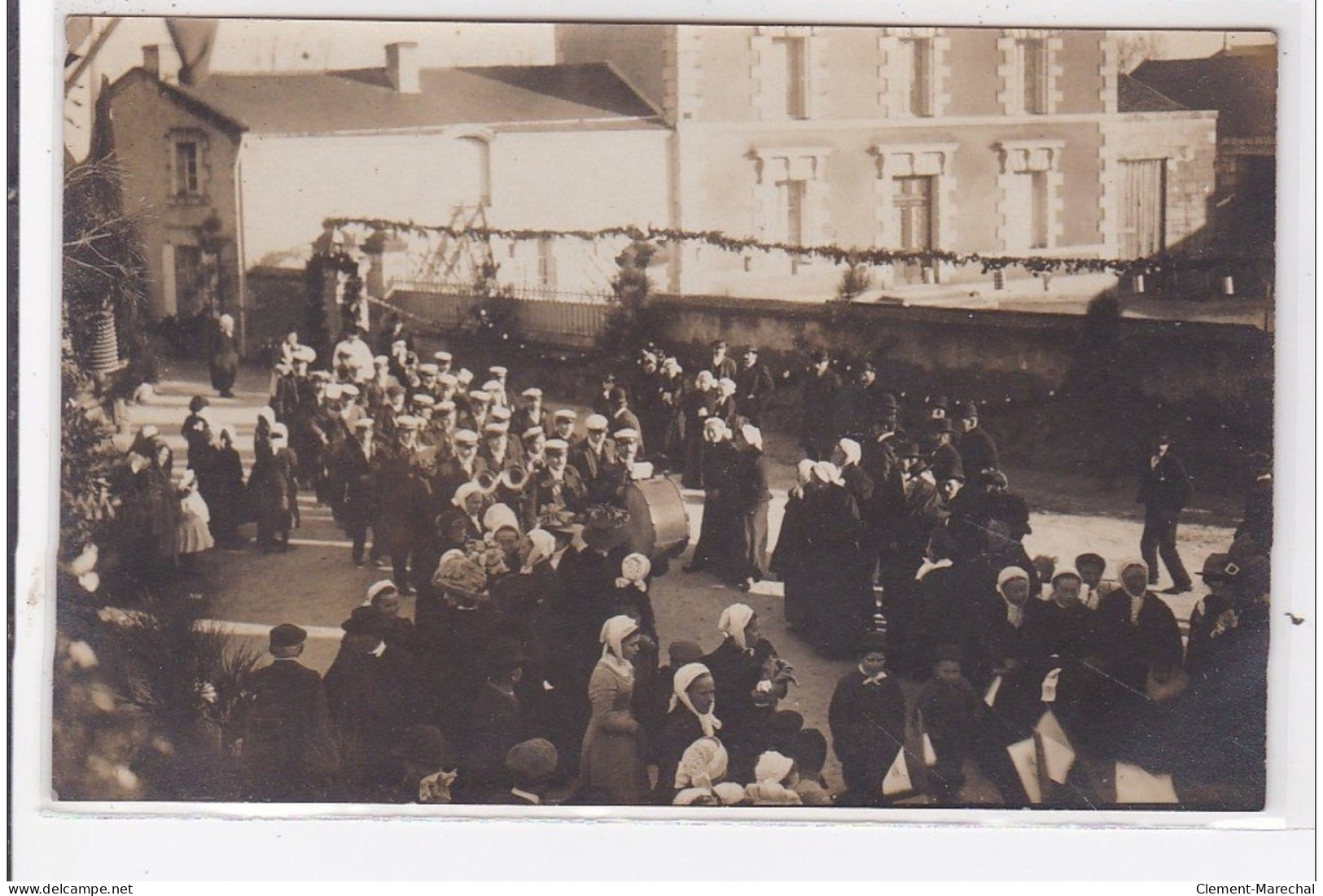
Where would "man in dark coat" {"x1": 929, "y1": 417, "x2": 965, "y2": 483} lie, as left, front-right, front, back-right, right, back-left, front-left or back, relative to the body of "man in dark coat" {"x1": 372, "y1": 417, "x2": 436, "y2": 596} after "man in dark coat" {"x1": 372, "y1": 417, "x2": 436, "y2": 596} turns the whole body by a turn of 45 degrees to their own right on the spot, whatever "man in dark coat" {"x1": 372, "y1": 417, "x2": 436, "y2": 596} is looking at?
left

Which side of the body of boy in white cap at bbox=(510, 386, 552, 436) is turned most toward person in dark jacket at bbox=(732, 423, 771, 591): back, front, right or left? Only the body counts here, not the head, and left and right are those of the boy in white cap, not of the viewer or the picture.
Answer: left

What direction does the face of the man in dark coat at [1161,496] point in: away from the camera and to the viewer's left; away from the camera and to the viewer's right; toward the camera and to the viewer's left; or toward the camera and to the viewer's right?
toward the camera and to the viewer's left

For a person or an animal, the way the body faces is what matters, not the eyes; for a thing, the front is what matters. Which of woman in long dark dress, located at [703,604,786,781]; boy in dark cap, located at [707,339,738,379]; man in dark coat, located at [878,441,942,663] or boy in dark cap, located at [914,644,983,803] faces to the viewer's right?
the woman in long dark dress

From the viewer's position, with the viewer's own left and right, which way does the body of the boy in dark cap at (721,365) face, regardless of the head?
facing the viewer and to the left of the viewer

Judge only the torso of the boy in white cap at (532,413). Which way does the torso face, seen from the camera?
toward the camera

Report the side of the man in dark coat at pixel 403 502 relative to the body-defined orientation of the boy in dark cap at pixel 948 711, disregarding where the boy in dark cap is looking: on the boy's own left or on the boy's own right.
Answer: on the boy's own right

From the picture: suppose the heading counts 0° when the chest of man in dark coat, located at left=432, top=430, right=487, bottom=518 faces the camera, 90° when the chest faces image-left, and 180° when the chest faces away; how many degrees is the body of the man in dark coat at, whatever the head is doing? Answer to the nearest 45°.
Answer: approximately 315°

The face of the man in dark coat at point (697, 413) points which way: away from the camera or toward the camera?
toward the camera

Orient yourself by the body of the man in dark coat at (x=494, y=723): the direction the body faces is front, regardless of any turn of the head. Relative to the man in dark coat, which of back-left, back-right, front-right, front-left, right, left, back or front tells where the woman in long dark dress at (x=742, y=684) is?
front-right

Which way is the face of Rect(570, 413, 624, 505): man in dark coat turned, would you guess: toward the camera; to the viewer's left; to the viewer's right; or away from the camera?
toward the camera
